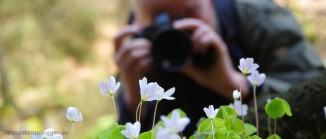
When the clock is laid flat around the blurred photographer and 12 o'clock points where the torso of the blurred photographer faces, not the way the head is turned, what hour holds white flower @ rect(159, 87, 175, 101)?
The white flower is roughly at 12 o'clock from the blurred photographer.

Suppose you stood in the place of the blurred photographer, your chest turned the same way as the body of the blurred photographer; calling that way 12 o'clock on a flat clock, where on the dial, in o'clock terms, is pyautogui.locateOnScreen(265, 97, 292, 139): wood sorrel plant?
The wood sorrel plant is roughly at 12 o'clock from the blurred photographer.

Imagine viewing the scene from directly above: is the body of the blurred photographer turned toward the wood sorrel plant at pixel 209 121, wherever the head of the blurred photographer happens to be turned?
yes

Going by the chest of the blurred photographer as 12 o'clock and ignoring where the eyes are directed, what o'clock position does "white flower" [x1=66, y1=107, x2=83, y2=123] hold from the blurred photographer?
The white flower is roughly at 12 o'clock from the blurred photographer.

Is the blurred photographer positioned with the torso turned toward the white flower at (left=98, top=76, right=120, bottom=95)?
yes

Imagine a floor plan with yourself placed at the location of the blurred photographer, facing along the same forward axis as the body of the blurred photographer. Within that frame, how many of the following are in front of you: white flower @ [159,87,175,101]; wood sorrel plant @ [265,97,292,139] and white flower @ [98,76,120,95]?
3
